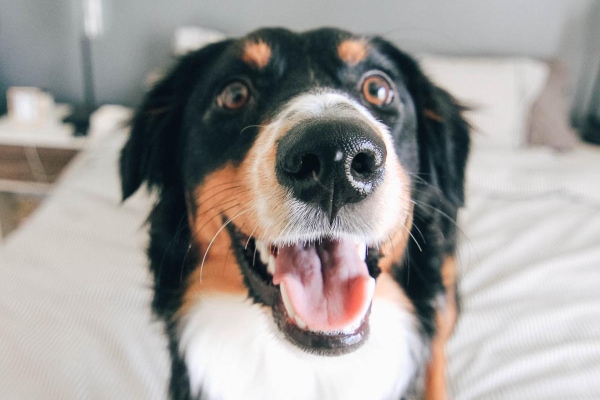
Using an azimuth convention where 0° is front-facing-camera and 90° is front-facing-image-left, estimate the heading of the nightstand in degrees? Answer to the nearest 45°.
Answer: approximately 0°

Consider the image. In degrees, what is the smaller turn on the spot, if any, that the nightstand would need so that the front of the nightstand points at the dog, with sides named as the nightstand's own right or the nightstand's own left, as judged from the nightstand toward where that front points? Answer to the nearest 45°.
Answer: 0° — it already faces it

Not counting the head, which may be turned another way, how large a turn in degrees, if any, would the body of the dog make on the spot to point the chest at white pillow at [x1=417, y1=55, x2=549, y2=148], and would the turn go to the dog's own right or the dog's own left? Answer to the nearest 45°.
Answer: approximately 135° to the dog's own left

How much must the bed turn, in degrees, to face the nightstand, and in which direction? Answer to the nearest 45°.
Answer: approximately 135° to its right

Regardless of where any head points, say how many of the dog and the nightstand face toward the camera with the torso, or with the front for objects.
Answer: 2

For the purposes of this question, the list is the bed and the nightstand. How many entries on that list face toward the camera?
2

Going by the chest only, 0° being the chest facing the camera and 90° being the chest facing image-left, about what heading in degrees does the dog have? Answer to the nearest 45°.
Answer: approximately 0°
